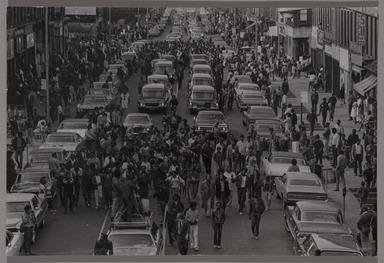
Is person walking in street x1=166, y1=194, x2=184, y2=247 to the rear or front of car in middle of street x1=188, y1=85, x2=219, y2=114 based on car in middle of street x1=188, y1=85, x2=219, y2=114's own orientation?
to the front

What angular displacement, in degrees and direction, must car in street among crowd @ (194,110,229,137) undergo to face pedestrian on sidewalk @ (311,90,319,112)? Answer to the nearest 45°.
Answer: approximately 135° to its left

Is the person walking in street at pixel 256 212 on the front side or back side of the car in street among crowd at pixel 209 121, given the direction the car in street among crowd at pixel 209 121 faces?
on the front side

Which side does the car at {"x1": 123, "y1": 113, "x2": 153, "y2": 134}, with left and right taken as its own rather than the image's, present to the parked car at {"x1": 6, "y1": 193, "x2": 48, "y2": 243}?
front

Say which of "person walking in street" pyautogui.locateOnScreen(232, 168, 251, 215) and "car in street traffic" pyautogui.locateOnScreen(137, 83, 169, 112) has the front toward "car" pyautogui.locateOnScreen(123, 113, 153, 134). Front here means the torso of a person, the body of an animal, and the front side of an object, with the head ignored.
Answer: "car in street traffic" pyautogui.locateOnScreen(137, 83, 169, 112)

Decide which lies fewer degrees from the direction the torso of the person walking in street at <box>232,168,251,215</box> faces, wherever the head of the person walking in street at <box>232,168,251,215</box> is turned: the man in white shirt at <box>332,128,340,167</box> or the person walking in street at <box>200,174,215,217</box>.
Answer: the person walking in street

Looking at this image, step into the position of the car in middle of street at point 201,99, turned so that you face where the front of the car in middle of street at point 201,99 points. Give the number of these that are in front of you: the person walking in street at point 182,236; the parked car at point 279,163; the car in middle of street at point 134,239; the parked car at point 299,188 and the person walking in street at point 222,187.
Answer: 5
